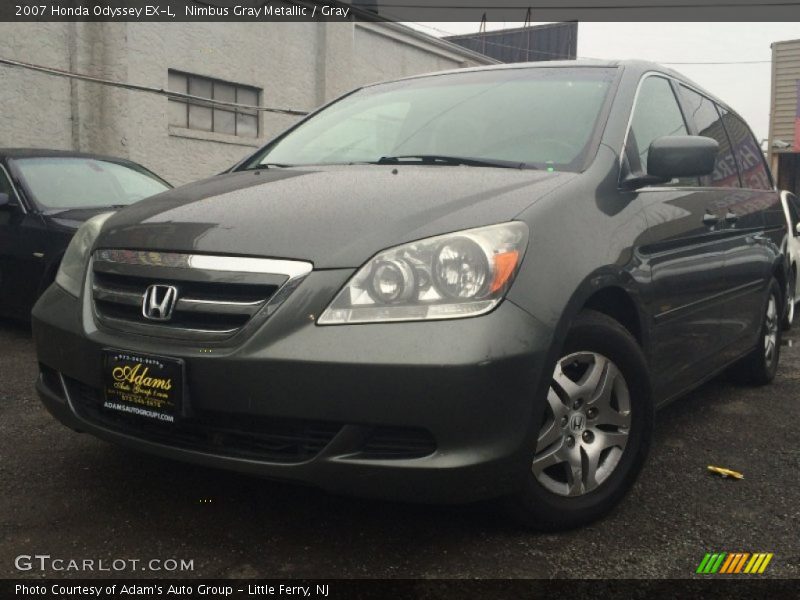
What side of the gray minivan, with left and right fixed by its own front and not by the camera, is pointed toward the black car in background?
right

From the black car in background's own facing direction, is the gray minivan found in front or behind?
in front

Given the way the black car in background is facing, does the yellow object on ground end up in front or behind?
in front

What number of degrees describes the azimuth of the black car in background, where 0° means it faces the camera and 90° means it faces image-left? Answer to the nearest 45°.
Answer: approximately 315°
